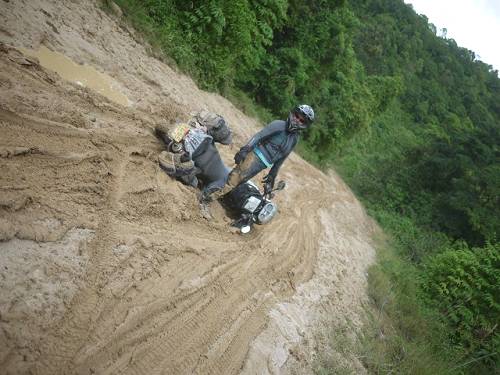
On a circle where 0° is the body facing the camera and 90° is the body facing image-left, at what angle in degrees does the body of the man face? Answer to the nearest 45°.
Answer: approximately 0°

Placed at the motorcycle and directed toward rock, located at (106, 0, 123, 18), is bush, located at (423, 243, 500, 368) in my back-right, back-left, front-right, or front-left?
back-right

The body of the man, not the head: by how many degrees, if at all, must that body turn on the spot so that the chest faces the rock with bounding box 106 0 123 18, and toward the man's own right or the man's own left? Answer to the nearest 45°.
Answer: approximately 135° to the man's own right

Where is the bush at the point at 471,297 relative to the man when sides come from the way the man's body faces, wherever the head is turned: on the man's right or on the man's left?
on the man's left
